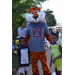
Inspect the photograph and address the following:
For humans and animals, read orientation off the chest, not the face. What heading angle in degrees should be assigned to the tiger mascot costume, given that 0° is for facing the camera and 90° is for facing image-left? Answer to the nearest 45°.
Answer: approximately 0°

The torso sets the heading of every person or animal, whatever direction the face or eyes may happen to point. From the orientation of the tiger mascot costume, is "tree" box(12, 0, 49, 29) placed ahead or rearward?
rearward
